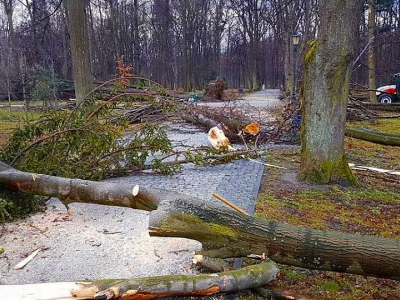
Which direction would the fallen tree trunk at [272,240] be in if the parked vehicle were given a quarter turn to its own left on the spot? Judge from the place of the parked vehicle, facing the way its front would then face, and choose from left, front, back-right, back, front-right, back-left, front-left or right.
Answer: front

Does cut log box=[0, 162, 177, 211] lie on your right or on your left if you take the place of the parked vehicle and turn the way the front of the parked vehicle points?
on your left

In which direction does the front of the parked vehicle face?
to the viewer's left

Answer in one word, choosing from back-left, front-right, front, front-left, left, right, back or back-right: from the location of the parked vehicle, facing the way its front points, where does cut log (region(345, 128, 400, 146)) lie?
left

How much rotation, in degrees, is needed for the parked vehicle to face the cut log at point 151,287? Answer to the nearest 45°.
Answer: approximately 90° to its left

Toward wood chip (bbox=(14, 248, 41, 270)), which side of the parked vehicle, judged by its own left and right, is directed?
left

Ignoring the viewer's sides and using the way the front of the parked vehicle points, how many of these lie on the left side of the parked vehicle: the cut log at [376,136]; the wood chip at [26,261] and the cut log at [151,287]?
3
